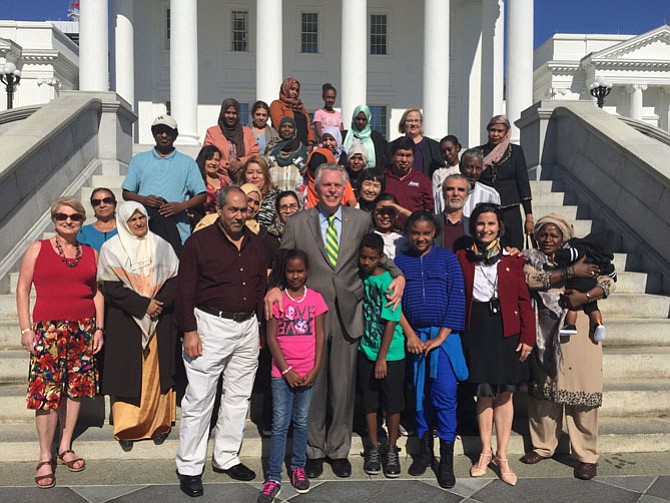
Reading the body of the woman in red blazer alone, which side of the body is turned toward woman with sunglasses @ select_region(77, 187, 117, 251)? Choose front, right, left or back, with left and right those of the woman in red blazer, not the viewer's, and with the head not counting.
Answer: right

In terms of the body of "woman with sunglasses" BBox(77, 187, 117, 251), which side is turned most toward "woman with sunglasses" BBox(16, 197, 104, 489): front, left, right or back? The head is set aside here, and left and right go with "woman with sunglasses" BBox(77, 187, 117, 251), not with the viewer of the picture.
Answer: front

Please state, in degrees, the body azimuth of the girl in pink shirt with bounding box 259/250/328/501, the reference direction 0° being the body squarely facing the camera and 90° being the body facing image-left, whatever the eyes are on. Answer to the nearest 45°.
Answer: approximately 0°

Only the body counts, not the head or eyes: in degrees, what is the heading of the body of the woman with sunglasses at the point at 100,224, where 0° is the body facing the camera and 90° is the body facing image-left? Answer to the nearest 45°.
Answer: approximately 0°
